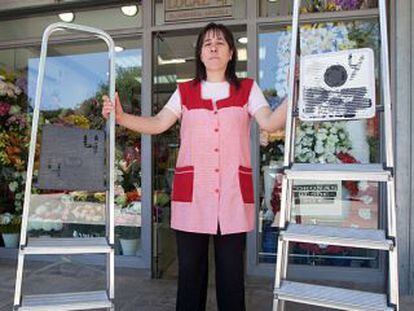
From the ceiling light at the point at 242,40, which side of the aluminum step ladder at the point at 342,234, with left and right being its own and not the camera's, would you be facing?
back

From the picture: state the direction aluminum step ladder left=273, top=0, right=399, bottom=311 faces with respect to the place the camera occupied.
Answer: facing the viewer

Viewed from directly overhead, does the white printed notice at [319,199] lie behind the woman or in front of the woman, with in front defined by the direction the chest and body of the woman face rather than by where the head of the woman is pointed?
behind

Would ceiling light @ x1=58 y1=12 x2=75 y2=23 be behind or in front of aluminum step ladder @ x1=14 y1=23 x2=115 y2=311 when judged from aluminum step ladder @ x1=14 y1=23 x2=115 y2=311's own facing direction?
behind

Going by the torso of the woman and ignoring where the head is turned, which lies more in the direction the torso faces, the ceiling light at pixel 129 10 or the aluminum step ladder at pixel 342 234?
the aluminum step ladder

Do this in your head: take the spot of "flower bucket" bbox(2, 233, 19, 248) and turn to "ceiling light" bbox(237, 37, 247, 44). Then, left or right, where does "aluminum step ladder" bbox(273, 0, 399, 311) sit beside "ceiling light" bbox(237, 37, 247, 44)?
right

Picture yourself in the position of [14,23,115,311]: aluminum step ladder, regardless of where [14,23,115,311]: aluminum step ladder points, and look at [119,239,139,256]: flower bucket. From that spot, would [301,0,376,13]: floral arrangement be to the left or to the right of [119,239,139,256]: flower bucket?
right

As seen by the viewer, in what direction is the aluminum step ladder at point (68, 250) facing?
toward the camera

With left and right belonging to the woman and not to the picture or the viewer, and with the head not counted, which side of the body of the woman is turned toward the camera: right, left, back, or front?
front

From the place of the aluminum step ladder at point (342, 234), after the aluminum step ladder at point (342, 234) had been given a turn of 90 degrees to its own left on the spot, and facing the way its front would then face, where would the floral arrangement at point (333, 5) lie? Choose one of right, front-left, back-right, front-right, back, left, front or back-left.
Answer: left

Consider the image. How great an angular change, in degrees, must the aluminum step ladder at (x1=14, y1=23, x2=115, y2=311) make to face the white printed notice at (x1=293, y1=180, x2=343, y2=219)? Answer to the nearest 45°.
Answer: approximately 135° to its left

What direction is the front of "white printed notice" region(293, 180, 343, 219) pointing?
toward the camera

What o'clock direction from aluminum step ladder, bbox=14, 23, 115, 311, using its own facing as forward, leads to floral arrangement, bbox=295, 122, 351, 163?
The floral arrangement is roughly at 8 o'clock from the aluminum step ladder.

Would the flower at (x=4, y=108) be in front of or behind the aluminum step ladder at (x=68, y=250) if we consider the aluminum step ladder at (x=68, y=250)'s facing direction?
behind

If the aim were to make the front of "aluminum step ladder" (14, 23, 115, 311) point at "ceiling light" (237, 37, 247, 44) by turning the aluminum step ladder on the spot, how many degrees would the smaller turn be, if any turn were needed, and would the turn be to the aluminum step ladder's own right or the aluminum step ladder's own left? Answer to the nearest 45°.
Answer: approximately 135° to the aluminum step ladder's own left

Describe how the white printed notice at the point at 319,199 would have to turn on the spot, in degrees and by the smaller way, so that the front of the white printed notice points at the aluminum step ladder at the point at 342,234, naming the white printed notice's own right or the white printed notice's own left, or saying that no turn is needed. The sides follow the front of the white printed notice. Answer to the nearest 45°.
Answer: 0° — it already faces it
